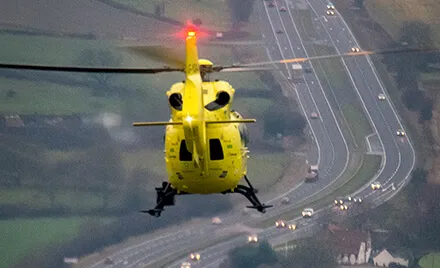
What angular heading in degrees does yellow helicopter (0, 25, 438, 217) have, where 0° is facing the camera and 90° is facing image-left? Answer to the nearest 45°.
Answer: approximately 180°
